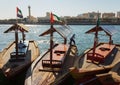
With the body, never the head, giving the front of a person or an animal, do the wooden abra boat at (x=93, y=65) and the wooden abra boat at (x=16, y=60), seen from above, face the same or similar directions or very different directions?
same or similar directions

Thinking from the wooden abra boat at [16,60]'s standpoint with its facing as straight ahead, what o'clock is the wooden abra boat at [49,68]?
the wooden abra boat at [49,68] is roughly at 9 o'clock from the wooden abra boat at [16,60].

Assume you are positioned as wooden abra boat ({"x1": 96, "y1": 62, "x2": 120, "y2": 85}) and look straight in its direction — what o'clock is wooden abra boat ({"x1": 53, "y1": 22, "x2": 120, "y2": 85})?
wooden abra boat ({"x1": 53, "y1": 22, "x2": 120, "y2": 85}) is roughly at 4 o'clock from wooden abra boat ({"x1": 96, "y1": 62, "x2": 120, "y2": 85}).

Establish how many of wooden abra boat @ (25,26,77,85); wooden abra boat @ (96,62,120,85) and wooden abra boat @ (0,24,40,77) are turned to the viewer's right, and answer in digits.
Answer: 0

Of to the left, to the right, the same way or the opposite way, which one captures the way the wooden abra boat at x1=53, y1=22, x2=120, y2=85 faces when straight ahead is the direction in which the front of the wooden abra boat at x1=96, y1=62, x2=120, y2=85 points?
the same way

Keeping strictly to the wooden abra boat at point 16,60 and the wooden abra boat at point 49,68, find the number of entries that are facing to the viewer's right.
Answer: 0

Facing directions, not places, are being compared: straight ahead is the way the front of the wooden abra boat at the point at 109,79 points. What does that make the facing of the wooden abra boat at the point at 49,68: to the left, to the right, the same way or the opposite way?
the same way

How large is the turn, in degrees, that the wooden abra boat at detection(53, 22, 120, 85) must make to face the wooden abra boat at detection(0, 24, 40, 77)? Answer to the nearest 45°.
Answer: approximately 45° to its right

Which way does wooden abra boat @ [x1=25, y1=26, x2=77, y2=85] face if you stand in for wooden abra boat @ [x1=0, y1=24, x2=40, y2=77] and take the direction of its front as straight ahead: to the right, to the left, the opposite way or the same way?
the same way

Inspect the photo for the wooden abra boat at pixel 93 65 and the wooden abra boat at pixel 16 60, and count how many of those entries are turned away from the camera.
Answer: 0

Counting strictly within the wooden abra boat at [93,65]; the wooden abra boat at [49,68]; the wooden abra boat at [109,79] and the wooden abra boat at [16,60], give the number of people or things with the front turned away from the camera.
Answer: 0

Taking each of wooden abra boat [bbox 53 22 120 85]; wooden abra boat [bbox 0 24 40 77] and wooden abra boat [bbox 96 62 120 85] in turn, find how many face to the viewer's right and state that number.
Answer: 0

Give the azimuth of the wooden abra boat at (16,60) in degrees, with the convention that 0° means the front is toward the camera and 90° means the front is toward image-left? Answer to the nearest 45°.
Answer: approximately 45°
